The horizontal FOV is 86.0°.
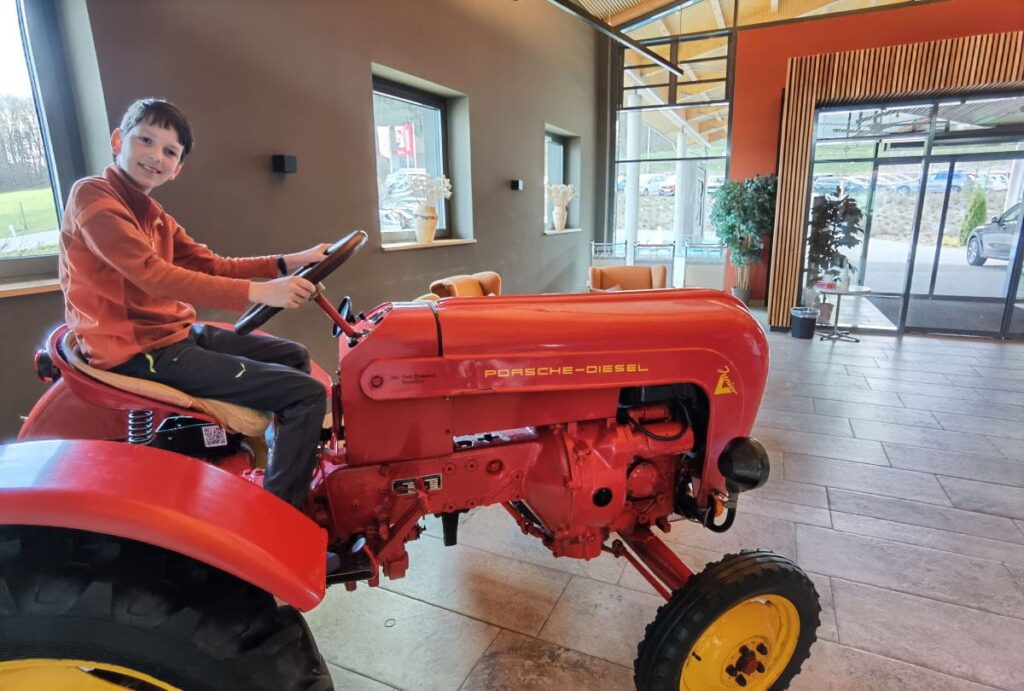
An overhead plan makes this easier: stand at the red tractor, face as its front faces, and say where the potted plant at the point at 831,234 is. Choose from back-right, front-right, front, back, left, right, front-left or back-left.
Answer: front-left

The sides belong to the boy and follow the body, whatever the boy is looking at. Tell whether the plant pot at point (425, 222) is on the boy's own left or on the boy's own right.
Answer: on the boy's own left

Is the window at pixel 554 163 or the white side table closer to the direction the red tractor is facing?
the white side table

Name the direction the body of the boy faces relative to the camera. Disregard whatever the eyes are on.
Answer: to the viewer's right

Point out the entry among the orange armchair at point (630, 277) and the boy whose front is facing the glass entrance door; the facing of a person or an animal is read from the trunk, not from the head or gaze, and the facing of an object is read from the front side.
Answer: the boy

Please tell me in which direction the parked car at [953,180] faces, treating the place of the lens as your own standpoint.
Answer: facing the viewer and to the left of the viewer

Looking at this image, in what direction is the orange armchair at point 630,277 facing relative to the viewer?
toward the camera

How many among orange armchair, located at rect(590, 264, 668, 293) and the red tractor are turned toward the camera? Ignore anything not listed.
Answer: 1

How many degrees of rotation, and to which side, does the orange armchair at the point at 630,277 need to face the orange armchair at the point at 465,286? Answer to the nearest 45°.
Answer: approximately 45° to its right

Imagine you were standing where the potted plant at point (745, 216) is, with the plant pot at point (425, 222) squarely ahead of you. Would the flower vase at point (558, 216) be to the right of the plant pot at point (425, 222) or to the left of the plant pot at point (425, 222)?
right

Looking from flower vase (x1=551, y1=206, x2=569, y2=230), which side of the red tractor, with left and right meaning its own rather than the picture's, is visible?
left

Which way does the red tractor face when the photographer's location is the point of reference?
facing to the right of the viewer

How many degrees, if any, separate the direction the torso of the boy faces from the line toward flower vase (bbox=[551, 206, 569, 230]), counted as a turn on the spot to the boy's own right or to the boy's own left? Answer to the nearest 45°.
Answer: approximately 45° to the boy's own left

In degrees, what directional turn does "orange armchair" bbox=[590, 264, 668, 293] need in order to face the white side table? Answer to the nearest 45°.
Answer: approximately 90° to its left

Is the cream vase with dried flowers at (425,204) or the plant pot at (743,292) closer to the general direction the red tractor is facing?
the plant pot
